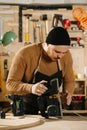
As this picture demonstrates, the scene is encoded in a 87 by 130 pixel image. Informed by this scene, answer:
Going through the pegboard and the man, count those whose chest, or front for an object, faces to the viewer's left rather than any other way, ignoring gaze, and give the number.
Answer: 0

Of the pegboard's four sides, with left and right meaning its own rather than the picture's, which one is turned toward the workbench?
front

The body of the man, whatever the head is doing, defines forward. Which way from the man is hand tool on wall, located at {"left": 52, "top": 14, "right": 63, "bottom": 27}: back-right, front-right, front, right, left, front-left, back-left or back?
back-left

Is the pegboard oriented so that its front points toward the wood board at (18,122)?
yes

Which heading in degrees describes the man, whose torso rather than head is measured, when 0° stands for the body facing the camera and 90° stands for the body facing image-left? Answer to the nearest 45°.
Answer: approximately 315°

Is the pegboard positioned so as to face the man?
yes
